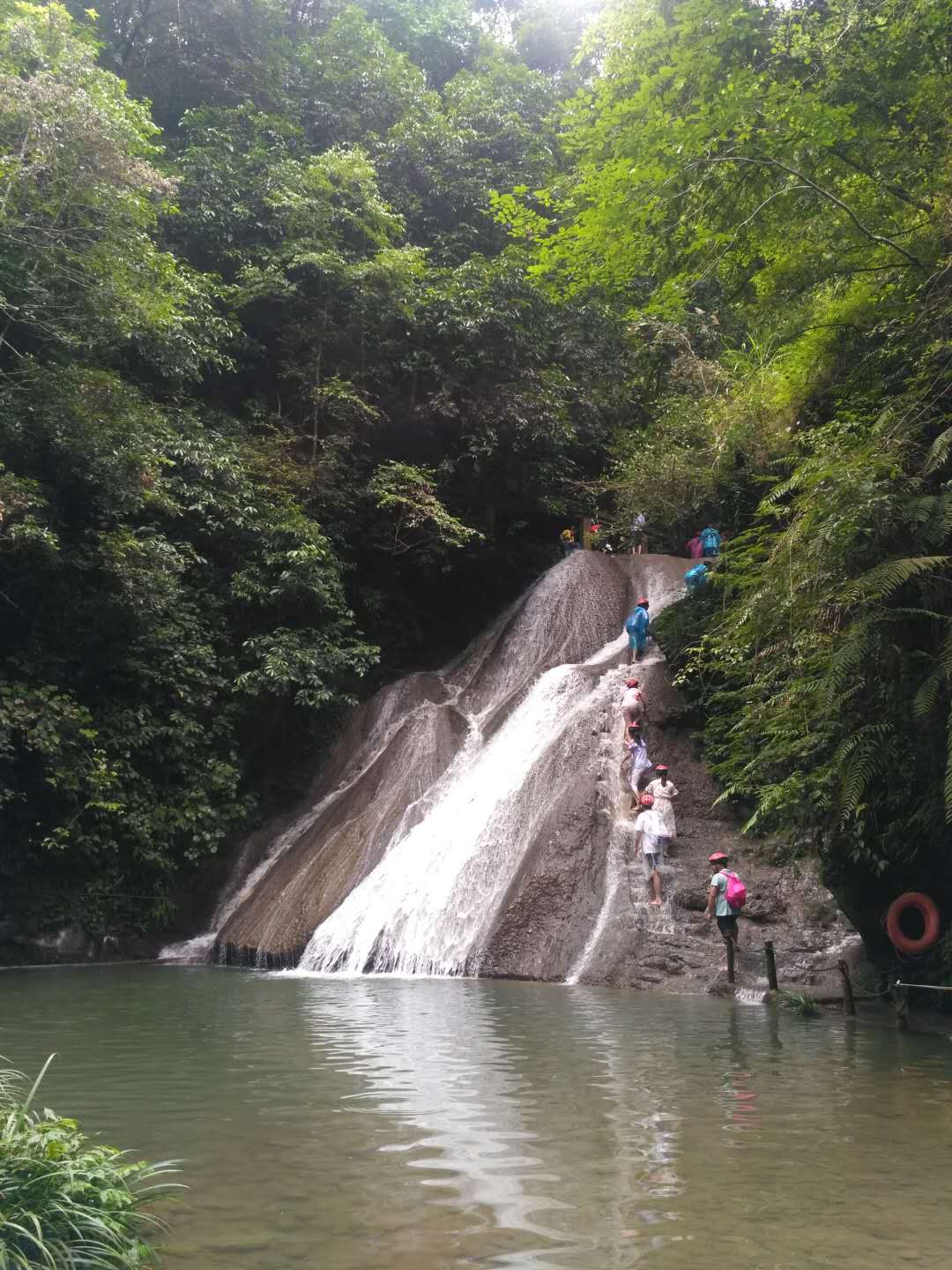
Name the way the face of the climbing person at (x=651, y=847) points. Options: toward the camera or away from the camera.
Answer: away from the camera

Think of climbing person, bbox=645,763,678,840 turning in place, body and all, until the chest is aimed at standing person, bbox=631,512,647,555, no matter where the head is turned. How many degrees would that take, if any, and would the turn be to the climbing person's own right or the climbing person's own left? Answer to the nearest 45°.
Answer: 0° — they already face them

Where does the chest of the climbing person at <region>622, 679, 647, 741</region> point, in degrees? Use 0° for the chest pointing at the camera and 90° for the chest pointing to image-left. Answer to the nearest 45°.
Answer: approximately 180°

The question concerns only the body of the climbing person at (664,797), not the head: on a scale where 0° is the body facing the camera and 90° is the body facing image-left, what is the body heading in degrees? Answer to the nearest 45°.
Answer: approximately 180°

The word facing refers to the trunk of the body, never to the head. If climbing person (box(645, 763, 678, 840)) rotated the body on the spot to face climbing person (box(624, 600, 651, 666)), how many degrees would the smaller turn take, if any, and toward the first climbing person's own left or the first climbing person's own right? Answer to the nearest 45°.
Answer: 0° — they already face them

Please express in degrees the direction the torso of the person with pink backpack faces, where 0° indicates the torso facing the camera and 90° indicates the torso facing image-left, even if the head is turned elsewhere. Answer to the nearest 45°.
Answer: approximately 135°

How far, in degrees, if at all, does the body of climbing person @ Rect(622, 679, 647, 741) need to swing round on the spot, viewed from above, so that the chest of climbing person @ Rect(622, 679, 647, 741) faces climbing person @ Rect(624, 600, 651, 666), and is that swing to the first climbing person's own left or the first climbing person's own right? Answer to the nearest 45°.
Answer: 0° — they already face them

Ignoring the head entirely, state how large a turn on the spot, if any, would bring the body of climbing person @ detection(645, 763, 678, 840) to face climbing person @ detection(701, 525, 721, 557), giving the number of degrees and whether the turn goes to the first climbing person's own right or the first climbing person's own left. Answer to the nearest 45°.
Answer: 0° — they already face them

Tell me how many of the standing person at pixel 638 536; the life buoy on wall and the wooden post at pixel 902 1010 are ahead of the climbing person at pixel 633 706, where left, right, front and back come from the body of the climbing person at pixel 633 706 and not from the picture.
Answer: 1
